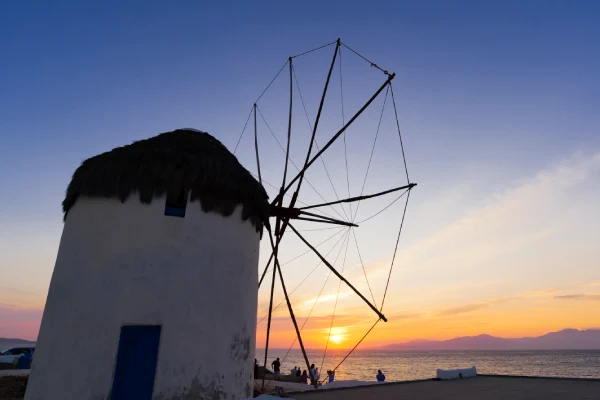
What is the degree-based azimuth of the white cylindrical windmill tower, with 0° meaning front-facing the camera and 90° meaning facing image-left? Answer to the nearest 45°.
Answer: approximately 0°
